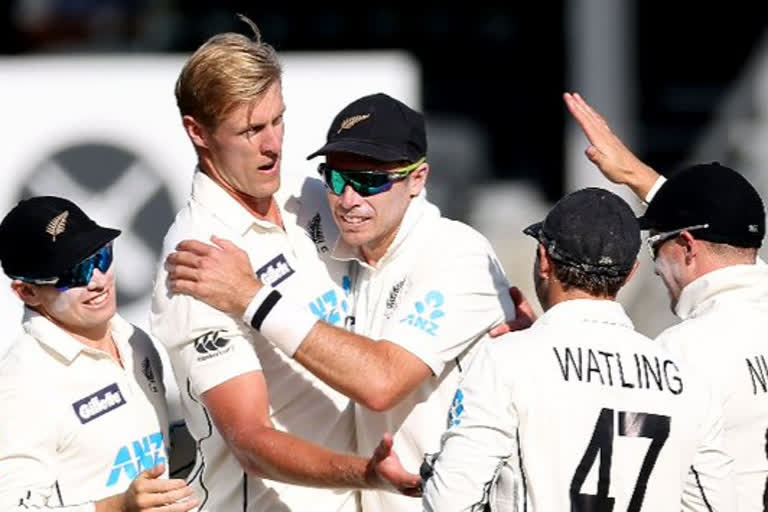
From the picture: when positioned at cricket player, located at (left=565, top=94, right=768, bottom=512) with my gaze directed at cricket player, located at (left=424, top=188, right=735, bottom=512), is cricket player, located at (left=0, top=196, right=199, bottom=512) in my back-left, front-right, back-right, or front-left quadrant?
front-right

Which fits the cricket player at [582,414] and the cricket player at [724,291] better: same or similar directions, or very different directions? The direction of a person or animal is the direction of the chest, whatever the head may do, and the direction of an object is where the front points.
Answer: same or similar directions

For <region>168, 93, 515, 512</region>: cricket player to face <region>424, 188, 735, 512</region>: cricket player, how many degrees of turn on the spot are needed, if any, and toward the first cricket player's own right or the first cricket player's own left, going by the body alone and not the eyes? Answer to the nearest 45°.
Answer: approximately 90° to the first cricket player's own left

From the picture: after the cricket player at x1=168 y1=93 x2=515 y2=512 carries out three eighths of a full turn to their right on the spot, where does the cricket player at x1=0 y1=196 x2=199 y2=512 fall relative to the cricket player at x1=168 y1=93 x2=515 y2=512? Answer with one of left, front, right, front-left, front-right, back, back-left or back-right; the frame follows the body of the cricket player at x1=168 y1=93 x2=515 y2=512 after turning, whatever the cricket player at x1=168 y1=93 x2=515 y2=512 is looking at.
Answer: left

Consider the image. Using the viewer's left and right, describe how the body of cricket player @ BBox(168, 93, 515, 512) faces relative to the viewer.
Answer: facing the viewer and to the left of the viewer

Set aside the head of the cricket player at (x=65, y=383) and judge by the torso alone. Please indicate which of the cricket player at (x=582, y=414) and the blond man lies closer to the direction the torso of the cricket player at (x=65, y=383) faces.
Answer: the cricket player

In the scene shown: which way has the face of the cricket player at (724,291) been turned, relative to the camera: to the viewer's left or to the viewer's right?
to the viewer's left

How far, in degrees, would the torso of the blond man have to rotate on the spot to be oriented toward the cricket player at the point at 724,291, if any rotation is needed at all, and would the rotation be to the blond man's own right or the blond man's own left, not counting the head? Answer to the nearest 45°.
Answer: approximately 45° to the blond man's own left

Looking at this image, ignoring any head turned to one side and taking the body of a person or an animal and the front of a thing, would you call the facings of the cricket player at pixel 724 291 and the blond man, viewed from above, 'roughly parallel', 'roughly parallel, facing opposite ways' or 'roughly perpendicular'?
roughly parallel, facing opposite ways

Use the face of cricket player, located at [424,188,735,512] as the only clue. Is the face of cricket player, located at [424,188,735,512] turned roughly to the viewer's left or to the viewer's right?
to the viewer's left

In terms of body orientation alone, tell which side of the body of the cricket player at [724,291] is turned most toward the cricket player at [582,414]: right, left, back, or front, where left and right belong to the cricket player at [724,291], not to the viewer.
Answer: left

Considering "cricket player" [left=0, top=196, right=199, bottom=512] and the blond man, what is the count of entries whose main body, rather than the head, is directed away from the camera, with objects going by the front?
0

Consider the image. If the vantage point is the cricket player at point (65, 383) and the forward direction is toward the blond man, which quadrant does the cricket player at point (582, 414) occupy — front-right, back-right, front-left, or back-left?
front-right

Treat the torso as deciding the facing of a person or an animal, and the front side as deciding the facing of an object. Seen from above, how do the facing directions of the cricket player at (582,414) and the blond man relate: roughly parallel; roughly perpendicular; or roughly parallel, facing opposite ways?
roughly parallel, facing opposite ways

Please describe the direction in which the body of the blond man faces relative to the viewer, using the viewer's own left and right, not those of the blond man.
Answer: facing the viewer and to the right of the viewer

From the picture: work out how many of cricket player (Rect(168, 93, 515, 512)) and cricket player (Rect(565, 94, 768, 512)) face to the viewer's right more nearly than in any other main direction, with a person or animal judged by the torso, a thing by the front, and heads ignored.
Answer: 0
